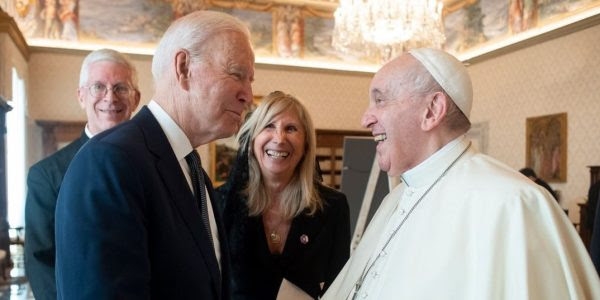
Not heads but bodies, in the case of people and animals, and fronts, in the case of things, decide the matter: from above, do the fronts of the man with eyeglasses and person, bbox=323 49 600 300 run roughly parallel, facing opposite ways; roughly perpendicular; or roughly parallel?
roughly perpendicular

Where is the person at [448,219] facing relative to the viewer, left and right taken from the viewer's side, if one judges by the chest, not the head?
facing the viewer and to the left of the viewer

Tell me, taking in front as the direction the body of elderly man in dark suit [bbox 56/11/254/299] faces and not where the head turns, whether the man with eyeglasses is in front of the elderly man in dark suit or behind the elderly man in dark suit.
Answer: behind

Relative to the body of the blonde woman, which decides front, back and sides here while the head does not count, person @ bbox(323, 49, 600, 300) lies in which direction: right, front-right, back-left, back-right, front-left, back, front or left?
front-left

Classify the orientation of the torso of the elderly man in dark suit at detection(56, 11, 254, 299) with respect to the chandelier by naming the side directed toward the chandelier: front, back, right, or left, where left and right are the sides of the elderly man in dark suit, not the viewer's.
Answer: left

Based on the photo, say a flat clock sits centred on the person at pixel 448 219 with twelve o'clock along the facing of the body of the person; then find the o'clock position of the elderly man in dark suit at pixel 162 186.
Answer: The elderly man in dark suit is roughly at 12 o'clock from the person.

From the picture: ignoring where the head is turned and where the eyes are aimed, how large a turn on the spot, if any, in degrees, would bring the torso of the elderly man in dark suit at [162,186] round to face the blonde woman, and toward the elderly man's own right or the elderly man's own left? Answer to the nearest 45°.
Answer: approximately 90° to the elderly man's own left

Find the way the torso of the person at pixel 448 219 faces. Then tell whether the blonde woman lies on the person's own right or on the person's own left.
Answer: on the person's own right

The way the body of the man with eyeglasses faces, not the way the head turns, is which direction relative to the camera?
toward the camera

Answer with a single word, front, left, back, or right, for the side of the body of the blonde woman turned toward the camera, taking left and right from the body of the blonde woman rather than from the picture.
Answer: front

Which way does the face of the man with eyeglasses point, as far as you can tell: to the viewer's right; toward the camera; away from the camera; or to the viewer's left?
toward the camera

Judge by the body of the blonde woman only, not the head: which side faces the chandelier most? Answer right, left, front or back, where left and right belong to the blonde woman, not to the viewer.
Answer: back

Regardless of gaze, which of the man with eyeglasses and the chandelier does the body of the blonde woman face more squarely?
the man with eyeglasses

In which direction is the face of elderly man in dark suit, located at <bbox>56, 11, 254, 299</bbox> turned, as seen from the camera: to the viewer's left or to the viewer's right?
to the viewer's right

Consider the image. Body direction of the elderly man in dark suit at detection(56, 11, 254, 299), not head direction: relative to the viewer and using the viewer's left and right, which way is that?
facing the viewer and to the right of the viewer

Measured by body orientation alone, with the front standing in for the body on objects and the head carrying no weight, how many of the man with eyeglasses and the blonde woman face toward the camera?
2
